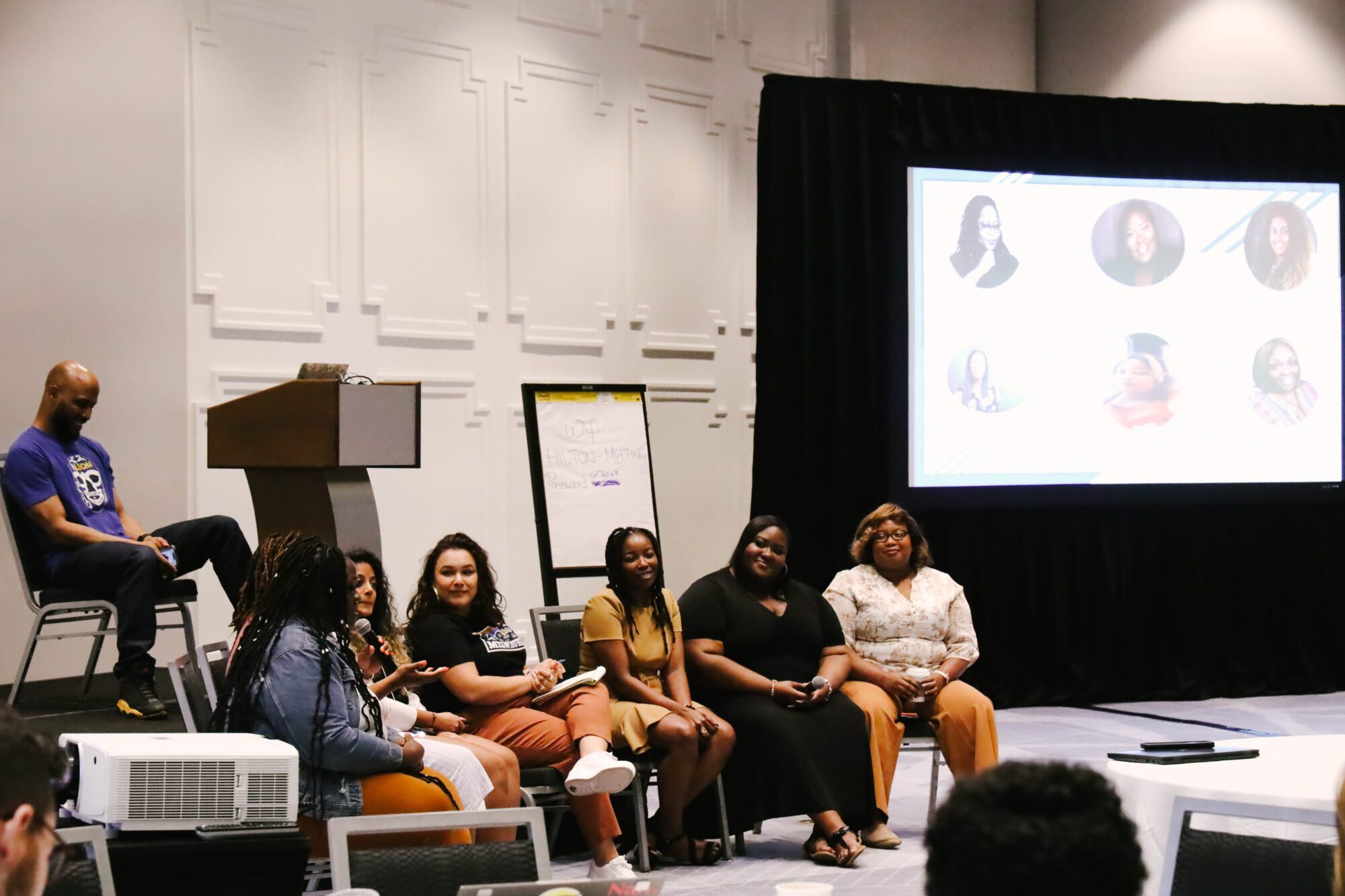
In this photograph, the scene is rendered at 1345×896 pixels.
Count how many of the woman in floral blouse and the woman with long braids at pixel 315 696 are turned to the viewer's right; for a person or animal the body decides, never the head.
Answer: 1

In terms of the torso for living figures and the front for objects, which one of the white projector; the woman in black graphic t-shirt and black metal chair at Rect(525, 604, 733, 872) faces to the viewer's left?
the white projector

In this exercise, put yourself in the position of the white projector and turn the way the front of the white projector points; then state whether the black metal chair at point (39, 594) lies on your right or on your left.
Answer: on your right

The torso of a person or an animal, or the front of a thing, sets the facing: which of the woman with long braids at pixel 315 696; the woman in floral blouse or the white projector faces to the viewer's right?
the woman with long braids

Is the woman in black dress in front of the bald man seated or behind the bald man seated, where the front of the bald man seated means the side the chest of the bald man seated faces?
in front

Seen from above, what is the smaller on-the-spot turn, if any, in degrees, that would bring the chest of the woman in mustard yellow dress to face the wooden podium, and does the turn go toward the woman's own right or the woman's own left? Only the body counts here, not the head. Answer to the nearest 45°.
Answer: approximately 135° to the woman's own right

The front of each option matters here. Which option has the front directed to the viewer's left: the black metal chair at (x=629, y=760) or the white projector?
the white projector

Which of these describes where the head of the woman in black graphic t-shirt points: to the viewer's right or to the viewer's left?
to the viewer's left

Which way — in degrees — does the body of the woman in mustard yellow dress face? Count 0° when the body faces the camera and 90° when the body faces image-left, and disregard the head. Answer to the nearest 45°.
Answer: approximately 315°

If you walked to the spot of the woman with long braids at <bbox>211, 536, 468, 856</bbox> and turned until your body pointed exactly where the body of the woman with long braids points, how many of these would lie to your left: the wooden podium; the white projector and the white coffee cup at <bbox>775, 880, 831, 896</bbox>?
1
